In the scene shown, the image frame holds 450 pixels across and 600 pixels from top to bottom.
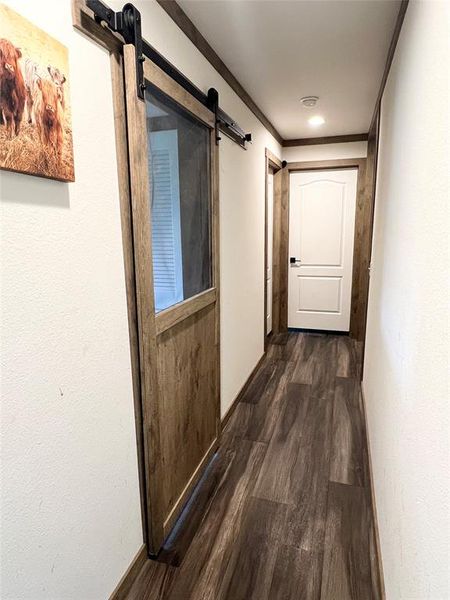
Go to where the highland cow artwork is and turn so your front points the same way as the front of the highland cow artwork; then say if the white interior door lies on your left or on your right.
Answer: on your left

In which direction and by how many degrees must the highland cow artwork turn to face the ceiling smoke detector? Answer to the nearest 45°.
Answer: approximately 90° to its left

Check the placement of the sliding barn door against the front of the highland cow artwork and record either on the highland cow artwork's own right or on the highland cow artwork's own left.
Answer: on the highland cow artwork's own left

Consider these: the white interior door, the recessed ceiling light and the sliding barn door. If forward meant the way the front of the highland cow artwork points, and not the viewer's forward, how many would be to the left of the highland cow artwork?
3

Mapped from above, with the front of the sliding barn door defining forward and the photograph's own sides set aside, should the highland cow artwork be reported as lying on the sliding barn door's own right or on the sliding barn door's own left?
on the sliding barn door's own right

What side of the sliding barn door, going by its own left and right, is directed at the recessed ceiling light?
left

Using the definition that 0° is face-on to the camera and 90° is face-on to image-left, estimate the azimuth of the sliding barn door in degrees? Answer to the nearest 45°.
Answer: approximately 315°

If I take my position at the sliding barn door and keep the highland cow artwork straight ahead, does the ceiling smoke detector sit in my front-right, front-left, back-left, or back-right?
back-left

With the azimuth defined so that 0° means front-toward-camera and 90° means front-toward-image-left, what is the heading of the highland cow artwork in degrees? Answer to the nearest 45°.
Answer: approximately 315°

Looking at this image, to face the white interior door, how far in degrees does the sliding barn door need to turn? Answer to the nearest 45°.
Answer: approximately 90° to its left
